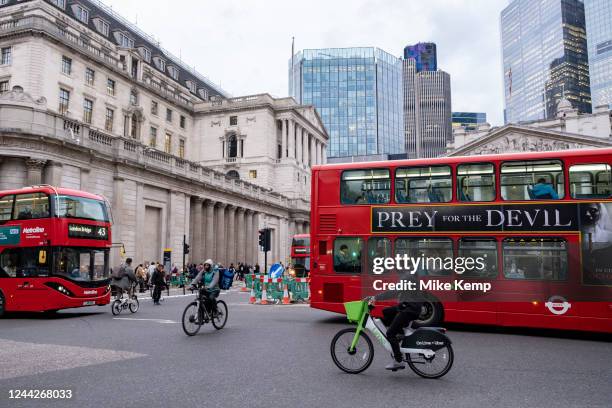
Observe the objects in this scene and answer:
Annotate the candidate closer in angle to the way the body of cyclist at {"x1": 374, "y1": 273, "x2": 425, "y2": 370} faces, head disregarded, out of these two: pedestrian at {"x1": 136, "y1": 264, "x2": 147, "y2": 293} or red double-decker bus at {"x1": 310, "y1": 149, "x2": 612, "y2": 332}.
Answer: the pedestrian

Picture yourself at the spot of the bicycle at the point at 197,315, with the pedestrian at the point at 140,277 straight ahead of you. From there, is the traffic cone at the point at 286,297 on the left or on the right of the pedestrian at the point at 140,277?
right

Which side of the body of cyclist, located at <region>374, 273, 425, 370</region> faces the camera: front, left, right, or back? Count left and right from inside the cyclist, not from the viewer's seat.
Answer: left

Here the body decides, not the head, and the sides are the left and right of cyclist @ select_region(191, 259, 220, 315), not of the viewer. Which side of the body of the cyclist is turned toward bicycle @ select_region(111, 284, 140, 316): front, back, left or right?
right

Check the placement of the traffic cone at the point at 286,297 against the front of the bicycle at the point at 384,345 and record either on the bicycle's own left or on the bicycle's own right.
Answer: on the bicycle's own right

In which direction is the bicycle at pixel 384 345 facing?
to the viewer's left

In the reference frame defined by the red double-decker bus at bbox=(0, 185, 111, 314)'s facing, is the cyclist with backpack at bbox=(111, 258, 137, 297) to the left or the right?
on its left

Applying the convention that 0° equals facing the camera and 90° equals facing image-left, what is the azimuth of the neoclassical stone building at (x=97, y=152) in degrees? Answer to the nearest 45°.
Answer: approximately 315°
